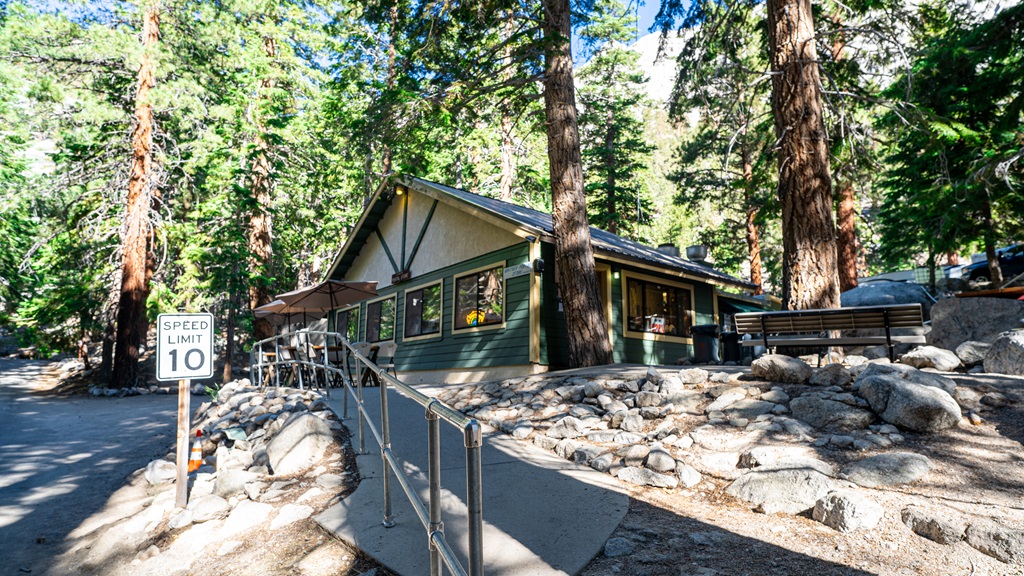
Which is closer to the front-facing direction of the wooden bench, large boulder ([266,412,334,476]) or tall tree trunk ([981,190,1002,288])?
the tall tree trunk

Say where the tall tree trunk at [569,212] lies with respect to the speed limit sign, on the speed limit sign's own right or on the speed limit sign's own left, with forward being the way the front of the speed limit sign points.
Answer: on the speed limit sign's own left

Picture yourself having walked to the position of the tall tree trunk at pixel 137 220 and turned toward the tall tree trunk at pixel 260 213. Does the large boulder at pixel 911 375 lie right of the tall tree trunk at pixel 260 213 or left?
right

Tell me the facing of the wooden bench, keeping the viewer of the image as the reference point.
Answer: facing away from the viewer

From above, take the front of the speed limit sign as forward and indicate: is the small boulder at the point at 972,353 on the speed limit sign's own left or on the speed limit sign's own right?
on the speed limit sign's own left

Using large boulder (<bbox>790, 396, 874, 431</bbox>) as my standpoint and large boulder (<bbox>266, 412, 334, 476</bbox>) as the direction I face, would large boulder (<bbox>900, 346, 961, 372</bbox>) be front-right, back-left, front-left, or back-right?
back-right
